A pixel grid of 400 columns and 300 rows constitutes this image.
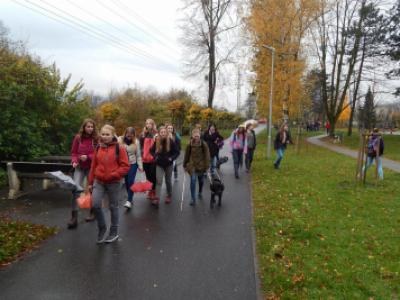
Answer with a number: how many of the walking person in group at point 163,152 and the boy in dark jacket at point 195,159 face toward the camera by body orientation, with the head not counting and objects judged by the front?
2

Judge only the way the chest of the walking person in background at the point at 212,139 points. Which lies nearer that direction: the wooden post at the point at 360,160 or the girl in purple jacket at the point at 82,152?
the girl in purple jacket

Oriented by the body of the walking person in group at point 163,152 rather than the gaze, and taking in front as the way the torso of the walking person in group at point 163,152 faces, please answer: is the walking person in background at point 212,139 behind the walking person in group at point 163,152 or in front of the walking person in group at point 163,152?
behind

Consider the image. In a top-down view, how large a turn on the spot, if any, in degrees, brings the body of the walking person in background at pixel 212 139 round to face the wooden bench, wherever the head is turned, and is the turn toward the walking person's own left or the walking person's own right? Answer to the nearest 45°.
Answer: approximately 45° to the walking person's own right

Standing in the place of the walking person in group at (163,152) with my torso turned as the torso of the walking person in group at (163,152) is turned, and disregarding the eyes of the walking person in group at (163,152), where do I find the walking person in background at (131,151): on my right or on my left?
on my right

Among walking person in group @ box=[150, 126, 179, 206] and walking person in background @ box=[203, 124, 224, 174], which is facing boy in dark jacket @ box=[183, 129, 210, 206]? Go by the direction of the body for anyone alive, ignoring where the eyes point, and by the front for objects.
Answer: walking person in background @ box=[203, 124, 224, 174]
